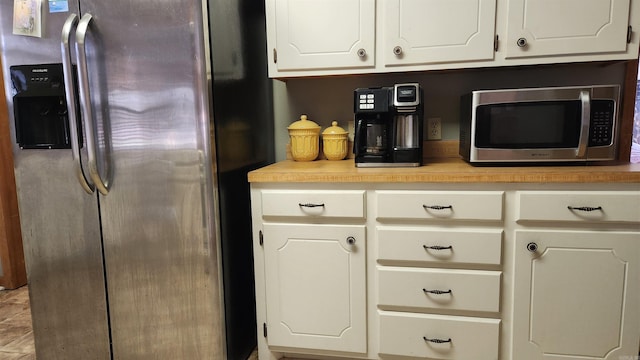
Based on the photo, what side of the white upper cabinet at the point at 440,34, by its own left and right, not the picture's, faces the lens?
front

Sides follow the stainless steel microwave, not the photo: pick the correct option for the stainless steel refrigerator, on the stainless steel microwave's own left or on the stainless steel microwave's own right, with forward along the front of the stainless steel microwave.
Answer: on the stainless steel microwave's own right

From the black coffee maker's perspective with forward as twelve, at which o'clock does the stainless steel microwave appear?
The stainless steel microwave is roughly at 9 o'clock from the black coffee maker.

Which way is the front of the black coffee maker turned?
toward the camera

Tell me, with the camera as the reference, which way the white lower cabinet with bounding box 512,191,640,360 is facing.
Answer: facing the viewer

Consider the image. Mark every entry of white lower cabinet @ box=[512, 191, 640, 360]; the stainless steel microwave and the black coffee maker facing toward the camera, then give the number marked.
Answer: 3

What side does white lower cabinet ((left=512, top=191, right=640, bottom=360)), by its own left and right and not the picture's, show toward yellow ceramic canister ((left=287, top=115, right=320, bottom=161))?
right

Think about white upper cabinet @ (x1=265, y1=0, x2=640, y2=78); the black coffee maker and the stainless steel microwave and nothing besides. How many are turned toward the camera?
3

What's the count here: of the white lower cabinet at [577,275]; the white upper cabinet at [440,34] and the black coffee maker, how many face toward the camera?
3
